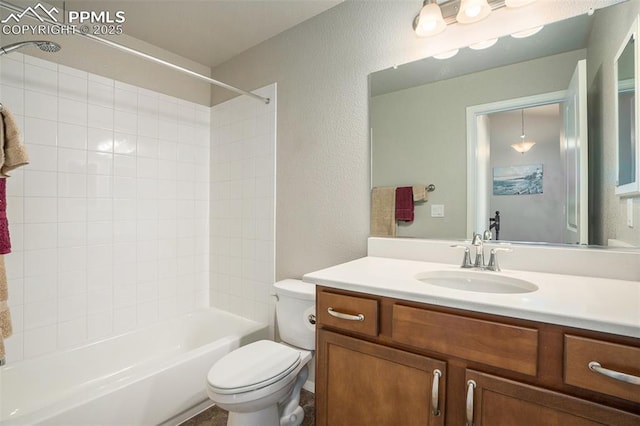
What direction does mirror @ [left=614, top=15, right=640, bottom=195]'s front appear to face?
to the viewer's left

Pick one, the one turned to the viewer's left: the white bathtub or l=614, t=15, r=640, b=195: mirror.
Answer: the mirror

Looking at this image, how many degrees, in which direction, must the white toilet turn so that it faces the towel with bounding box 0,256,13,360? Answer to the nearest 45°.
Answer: approximately 45° to its right

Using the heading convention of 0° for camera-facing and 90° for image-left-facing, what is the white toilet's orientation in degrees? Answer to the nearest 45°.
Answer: approximately 45°

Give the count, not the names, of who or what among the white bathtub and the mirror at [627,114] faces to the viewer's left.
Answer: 1

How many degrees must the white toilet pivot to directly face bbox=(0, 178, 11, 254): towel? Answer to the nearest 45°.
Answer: approximately 45° to its right

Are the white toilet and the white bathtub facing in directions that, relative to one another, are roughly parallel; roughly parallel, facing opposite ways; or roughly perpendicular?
roughly perpendicular

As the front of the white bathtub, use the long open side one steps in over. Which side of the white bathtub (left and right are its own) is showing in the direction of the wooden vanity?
front

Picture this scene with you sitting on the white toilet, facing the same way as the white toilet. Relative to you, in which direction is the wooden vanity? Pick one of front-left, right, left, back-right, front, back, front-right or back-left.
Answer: left

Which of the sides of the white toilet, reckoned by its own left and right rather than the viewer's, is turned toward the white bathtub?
right

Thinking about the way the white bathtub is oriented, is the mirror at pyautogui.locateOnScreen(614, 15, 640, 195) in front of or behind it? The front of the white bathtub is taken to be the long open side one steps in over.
in front
